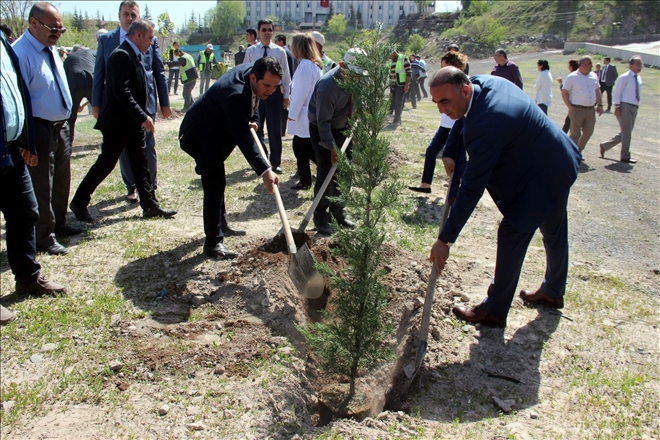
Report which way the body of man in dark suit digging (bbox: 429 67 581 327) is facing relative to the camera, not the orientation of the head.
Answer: to the viewer's left

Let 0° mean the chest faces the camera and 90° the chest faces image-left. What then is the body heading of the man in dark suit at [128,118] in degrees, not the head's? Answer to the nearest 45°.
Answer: approximately 270°

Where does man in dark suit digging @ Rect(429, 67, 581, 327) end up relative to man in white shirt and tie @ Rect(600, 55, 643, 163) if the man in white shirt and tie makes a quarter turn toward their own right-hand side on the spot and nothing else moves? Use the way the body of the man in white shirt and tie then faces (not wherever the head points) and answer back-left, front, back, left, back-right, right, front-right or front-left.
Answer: front-left

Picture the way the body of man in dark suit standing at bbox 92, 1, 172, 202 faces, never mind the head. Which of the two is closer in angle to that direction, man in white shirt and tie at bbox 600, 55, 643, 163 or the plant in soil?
the plant in soil

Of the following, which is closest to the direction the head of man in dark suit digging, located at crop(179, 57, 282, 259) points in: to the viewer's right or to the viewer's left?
to the viewer's right

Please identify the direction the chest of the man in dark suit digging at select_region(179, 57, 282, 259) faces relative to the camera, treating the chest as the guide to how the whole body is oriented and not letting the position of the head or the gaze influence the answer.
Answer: to the viewer's right

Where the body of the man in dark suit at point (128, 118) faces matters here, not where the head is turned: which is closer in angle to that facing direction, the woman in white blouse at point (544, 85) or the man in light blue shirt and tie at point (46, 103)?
the woman in white blouse

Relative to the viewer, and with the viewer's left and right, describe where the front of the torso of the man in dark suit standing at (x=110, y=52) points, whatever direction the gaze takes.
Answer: facing the viewer

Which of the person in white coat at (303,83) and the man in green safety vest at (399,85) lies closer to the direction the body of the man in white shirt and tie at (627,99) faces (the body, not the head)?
the person in white coat
